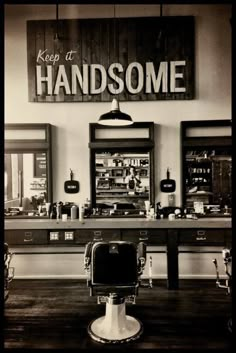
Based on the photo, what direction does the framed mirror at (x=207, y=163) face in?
toward the camera

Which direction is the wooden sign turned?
toward the camera

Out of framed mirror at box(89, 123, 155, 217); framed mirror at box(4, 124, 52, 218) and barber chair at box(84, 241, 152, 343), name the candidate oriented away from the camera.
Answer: the barber chair

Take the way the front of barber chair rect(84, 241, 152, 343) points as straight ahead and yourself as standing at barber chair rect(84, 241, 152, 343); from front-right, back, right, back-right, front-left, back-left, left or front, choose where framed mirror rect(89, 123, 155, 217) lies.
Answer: front

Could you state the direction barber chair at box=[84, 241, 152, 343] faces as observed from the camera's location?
facing away from the viewer

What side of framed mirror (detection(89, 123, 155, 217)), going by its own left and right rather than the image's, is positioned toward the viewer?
front

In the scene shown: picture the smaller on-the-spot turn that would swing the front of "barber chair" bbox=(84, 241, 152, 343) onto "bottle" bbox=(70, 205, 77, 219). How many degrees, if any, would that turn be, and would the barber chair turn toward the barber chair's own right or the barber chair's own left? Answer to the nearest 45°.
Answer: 0° — it already faces it

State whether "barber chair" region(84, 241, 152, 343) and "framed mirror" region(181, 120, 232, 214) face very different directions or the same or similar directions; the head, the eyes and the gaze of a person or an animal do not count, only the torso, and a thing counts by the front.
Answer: very different directions

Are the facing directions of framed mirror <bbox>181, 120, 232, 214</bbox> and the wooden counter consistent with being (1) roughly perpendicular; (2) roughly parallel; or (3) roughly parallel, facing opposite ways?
roughly parallel

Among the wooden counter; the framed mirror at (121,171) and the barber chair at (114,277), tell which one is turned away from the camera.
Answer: the barber chair

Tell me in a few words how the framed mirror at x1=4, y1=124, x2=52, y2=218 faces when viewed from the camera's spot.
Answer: facing the viewer
